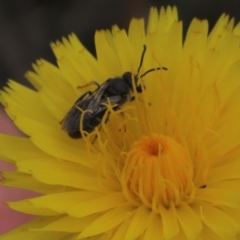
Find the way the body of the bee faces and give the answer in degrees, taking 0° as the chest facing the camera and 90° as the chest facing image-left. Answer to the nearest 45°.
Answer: approximately 225°
